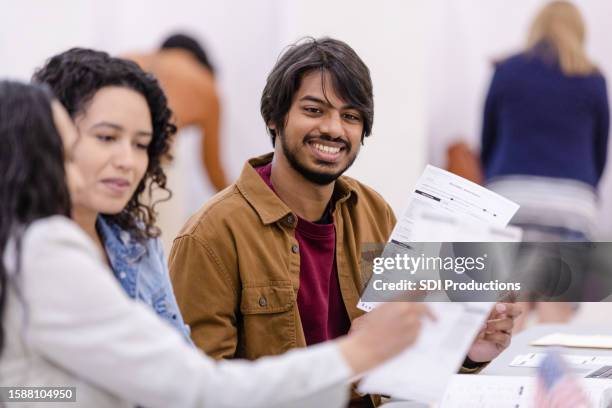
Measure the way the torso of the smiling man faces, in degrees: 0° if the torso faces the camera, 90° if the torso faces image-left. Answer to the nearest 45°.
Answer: approximately 315°

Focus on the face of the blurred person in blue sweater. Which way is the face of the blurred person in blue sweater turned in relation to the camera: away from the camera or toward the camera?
away from the camera

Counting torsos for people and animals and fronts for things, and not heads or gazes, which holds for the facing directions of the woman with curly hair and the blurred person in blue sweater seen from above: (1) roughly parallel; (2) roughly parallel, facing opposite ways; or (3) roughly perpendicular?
roughly perpendicular

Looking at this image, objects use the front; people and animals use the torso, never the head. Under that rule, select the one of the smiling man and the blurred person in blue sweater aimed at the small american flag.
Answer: the smiling man

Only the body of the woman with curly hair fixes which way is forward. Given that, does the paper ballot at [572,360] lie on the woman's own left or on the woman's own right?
on the woman's own left

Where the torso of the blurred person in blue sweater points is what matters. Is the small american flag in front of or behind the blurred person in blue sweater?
behind

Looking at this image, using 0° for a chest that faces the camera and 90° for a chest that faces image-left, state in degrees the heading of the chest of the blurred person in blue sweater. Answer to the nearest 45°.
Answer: approximately 180°

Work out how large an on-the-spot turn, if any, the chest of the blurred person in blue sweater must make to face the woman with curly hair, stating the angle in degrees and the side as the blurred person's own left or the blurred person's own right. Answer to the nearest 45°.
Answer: approximately 180°
